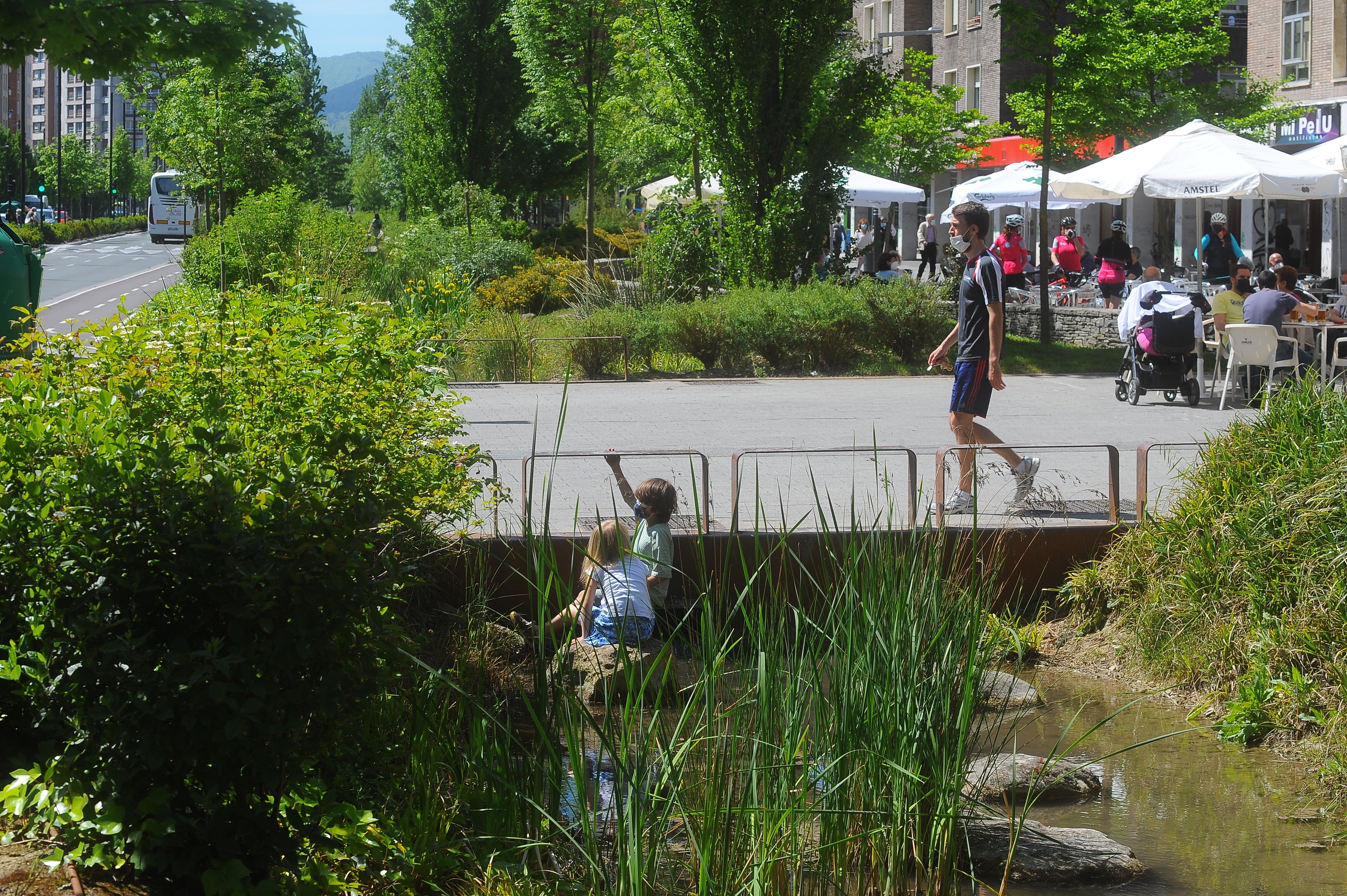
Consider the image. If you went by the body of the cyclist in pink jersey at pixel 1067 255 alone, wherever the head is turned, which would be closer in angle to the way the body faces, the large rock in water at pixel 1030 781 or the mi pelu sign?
the large rock in water

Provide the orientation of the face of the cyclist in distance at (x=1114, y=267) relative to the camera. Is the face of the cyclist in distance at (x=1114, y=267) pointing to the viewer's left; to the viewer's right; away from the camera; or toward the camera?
away from the camera

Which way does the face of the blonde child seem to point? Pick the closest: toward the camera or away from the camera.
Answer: away from the camera

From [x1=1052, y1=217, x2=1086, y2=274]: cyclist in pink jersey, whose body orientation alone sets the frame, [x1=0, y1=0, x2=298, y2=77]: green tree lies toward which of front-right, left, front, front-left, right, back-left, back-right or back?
front

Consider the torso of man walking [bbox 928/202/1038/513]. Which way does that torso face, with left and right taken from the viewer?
facing to the left of the viewer

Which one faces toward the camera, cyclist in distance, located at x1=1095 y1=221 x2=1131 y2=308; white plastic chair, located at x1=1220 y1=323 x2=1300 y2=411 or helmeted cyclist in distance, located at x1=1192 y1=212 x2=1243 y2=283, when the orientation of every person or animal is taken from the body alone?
helmeted cyclist in distance, located at x1=1192 y1=212 x2=1243 y2=283

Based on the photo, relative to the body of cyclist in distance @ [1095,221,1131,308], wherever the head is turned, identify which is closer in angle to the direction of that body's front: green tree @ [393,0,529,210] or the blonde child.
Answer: the green tree

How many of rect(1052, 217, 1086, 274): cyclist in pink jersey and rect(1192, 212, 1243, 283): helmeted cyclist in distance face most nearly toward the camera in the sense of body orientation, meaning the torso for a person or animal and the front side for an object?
2

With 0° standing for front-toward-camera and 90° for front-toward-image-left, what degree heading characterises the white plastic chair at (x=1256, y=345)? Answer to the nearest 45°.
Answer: approximately 225°

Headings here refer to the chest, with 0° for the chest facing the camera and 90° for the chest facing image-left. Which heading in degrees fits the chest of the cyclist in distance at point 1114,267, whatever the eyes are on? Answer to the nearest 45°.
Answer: approximately 180°

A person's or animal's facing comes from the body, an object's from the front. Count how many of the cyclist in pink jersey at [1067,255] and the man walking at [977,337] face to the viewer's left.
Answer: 1

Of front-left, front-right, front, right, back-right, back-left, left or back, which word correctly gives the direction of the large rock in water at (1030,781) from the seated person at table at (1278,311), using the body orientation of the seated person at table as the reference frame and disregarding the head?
back-right

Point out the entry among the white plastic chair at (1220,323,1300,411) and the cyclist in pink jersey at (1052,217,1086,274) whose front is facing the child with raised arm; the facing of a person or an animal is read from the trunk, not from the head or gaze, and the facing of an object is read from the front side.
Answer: the cyclist in pink jersey

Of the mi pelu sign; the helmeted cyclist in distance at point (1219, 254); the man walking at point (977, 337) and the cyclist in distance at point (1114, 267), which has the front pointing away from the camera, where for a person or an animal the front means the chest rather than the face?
the cyclist in distance at point (1114, 267)

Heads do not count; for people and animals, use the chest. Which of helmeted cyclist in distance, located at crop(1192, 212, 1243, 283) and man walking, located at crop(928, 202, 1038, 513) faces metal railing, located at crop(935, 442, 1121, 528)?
the helmeted cyclist in distance

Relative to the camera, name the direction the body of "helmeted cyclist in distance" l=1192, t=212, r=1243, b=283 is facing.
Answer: toward the camera

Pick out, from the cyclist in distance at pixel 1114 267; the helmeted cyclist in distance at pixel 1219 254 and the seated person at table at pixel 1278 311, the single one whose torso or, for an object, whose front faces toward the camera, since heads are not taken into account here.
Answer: the helmeted cyclist in distance at pixel 1219 254
